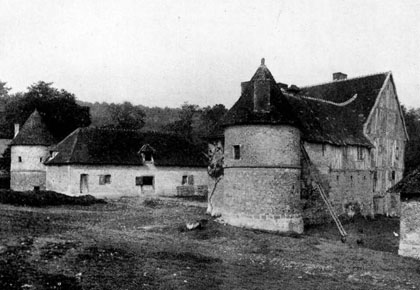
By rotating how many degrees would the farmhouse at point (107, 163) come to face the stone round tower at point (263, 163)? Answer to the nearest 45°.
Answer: approximately 45° to its left

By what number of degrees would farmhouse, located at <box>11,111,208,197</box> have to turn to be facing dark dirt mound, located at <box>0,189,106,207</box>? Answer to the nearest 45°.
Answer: approximately 45° to its right

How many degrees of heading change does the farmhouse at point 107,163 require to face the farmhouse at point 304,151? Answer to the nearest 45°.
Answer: approximately 45° to its left

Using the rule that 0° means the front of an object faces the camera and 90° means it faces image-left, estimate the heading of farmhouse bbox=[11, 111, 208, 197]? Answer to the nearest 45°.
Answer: approximately 0°
